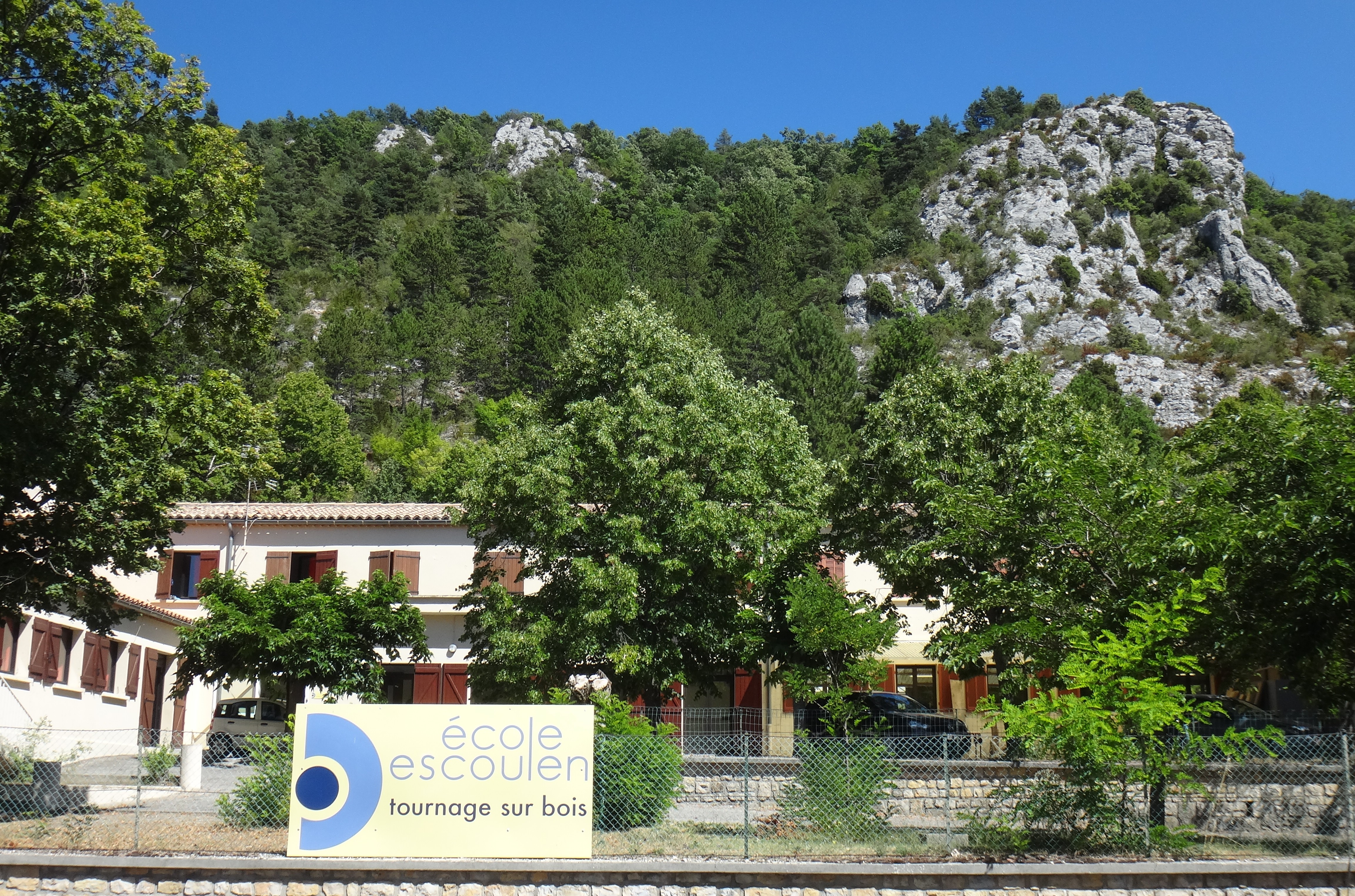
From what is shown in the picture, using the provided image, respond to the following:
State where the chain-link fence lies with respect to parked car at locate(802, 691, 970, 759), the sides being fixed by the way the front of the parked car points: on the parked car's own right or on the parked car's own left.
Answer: on the parked car's own right

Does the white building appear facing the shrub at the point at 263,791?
yes

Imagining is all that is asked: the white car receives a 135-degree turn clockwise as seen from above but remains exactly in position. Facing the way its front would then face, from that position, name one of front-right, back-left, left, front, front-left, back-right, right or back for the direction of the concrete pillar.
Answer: front-left
